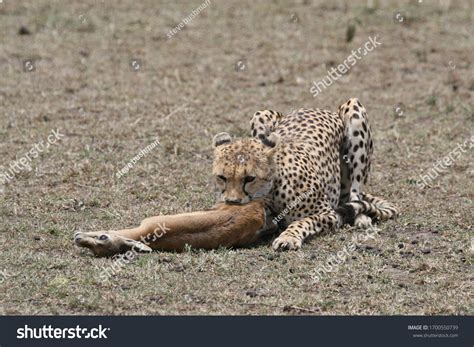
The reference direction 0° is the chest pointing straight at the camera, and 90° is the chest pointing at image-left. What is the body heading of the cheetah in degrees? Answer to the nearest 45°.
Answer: approximately 45°

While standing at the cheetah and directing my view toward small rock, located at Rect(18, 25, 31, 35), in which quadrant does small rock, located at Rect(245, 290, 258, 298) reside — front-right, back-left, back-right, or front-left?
back-left

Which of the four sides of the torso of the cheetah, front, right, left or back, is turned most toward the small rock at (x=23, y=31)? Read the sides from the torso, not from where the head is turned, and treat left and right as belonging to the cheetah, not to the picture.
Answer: right

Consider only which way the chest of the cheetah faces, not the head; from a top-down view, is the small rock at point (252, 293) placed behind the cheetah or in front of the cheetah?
in front

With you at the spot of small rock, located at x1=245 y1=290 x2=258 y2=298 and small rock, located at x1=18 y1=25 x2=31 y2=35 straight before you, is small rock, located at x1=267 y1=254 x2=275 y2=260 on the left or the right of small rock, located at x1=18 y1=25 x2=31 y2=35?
right
